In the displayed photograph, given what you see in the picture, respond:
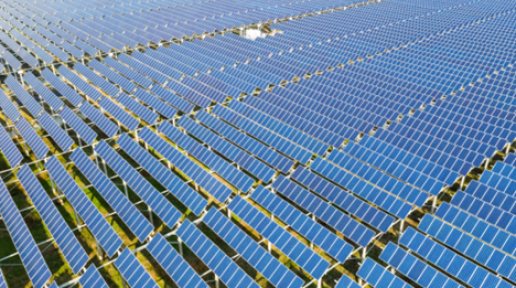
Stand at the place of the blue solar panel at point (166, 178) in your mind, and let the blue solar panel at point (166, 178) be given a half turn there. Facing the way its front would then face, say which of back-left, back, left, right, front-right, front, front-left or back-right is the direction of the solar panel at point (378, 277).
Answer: right

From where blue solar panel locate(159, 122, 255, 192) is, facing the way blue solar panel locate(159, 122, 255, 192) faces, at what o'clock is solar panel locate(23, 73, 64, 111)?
The solar panel is roughly at 3 o'clock from the blue solar panel.

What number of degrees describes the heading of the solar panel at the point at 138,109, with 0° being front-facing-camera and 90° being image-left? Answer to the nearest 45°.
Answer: approximately 45°

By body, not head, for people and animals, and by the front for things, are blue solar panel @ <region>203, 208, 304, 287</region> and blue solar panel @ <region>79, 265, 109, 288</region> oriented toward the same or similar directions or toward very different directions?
same or similar directions

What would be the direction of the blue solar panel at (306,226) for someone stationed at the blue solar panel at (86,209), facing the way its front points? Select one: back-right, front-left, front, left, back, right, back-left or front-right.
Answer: left

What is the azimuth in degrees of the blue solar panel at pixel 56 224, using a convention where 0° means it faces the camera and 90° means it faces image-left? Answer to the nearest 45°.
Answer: approximately 45°

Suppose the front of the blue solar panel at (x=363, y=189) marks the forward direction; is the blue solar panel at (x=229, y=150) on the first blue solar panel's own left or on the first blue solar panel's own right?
on the first blue solar panel's own right

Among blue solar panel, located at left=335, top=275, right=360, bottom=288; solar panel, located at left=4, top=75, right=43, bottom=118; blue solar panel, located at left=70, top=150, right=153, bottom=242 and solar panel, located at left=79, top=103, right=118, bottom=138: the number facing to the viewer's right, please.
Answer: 0

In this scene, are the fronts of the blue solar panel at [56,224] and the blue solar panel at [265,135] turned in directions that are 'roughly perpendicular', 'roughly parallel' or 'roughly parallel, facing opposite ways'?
roughly parallel

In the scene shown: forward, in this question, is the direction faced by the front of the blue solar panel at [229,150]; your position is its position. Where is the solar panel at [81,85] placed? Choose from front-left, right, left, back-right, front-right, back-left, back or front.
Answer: right
